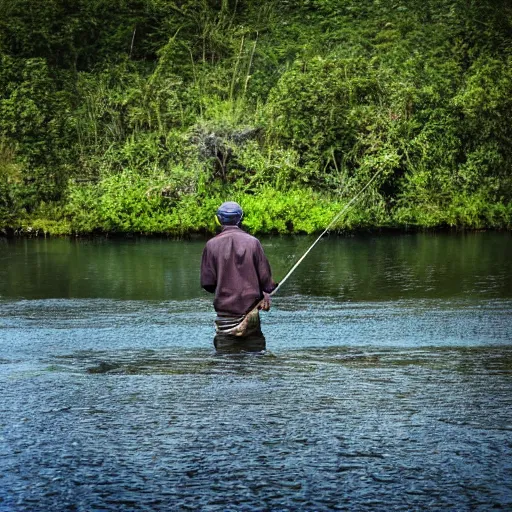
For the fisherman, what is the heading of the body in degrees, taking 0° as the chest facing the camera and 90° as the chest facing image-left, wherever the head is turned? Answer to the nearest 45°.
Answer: approximately 180°

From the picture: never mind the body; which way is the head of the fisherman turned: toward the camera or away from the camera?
away from the camera
